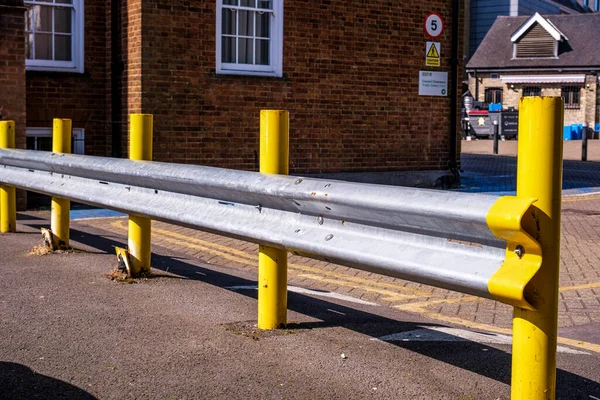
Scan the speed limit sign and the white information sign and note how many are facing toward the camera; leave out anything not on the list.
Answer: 2

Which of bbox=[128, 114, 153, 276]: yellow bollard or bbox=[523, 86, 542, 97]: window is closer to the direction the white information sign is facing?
the yellow bollard

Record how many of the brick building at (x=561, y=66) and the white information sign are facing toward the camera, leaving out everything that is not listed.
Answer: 2

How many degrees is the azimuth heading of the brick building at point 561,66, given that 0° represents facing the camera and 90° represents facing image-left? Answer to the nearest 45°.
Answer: approximately 0°

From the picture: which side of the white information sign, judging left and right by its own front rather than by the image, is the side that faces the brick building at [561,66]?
back

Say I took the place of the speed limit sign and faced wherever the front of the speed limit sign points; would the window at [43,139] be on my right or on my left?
on my right

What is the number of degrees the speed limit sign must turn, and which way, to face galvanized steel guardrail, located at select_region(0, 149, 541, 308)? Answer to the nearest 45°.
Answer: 0° — it already faces it

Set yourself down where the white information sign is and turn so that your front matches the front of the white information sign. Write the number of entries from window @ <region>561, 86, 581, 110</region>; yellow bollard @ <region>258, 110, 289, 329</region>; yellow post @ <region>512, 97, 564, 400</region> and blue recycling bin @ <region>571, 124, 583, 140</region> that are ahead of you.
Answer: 2

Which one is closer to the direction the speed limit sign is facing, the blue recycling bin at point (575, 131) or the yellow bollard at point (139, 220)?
the yellow bollard

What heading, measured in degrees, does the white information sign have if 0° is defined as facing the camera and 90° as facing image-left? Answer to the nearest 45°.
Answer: approximately 0°
